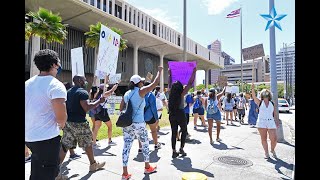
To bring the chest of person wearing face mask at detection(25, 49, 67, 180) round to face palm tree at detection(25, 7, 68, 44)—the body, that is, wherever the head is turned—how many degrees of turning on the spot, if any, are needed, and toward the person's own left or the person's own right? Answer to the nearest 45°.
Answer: approximately 45° to the person's own left

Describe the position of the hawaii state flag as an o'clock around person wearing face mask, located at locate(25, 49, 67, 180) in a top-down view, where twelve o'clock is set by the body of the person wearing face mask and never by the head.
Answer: The hawaii state flag is roughly at 12 o'clock from the person wearing face mask.

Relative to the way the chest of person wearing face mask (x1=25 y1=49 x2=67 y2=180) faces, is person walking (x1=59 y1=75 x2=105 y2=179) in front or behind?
in front

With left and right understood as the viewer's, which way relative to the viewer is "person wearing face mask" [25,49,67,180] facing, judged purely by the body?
facing away from the viewer and to the right of the viewer

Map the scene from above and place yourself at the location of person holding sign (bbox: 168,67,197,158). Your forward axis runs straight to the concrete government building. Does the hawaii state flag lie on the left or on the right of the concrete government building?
right

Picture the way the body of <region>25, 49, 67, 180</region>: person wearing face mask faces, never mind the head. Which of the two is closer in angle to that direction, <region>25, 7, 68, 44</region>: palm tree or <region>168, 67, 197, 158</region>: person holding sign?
the person holding sign

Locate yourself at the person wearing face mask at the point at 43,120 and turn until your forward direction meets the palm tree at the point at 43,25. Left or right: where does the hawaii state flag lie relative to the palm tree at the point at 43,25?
right

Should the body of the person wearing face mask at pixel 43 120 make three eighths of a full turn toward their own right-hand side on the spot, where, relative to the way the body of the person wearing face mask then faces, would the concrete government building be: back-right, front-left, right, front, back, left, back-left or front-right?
back

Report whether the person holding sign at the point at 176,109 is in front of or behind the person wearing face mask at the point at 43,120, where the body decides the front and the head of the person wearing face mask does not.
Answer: in front
